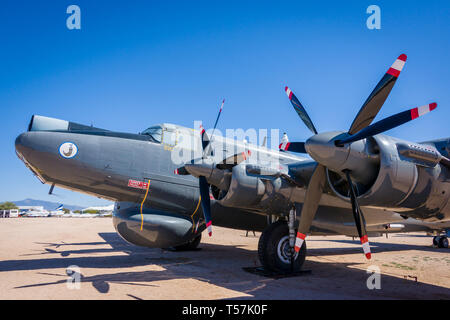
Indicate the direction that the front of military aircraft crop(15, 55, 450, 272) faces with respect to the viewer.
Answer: facing the viewer and to the left of the viewer
